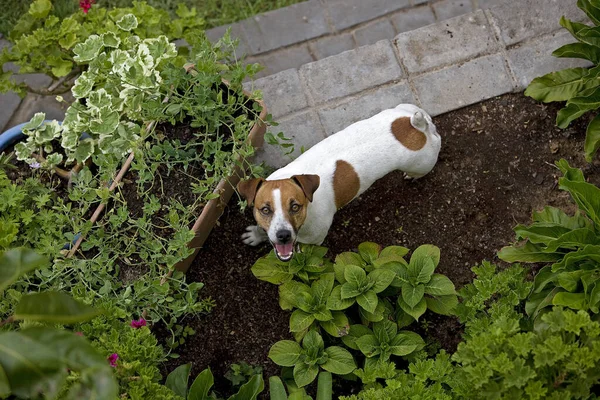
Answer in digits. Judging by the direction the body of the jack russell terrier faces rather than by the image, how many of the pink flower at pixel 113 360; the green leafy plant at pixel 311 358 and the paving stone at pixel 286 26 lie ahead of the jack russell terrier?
2

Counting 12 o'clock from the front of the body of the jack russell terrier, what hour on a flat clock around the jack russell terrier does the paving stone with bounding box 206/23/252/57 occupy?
The paving stone is roughly at 4 o'clock from the jack russell terrier.

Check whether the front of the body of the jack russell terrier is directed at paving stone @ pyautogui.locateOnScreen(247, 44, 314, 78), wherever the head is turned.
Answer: no

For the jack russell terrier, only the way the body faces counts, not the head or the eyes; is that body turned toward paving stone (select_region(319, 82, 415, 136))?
no

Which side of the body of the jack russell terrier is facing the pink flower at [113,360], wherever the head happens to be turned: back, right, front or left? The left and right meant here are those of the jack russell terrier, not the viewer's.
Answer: front

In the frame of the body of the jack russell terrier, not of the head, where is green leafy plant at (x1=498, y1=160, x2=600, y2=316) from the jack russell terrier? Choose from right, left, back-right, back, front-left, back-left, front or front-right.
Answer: left

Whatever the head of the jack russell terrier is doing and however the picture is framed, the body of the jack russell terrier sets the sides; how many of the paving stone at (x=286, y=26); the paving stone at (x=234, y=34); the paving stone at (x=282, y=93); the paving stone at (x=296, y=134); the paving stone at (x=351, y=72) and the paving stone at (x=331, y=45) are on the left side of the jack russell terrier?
0

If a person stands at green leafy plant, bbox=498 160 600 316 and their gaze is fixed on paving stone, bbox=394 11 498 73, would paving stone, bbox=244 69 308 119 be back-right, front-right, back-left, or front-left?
front-left

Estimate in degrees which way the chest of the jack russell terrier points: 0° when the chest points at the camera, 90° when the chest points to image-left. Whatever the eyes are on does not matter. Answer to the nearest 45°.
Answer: approximately 45°

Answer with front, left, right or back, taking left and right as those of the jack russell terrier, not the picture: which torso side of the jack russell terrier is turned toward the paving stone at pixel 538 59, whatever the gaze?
back

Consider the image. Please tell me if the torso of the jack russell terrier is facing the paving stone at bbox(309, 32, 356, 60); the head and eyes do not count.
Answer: no

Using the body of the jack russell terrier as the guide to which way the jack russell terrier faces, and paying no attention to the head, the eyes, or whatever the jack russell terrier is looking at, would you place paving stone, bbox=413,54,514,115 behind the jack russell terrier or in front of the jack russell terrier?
behind

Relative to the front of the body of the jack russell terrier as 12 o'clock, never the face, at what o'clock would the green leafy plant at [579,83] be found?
The green leafy plant is roughly at 7 o'clock from the jack russell terrier.

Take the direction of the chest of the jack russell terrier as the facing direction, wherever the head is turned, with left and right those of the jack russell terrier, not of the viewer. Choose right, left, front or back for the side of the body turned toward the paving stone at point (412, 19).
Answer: back

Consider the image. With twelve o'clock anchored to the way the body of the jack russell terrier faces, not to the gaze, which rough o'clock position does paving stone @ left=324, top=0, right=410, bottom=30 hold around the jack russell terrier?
The paving stone is roughly at 5 o'clock from the jack russell terrier.

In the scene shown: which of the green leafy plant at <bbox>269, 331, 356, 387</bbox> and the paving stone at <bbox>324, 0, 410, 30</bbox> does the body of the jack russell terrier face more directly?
the green leafy plant
